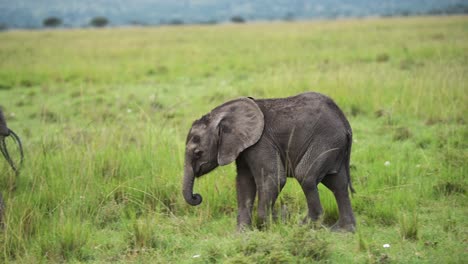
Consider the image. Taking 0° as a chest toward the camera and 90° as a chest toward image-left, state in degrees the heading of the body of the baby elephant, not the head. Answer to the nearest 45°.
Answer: approximately 90°
